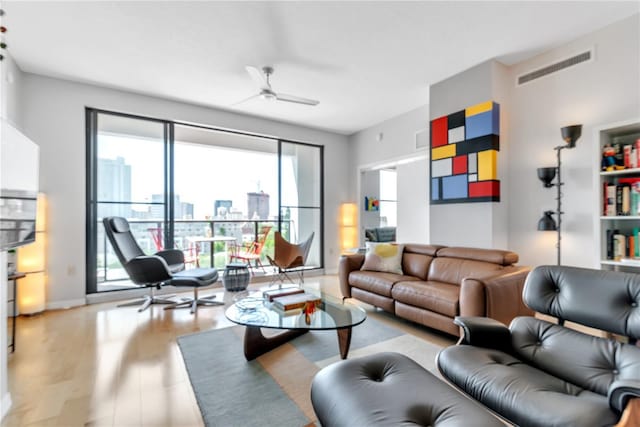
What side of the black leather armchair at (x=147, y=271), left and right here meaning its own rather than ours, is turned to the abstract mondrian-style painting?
front

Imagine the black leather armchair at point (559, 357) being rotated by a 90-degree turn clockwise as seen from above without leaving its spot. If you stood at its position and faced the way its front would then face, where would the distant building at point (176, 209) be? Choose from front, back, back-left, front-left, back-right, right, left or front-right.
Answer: front-left

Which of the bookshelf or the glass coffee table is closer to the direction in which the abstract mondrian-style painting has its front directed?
the glass coffee table

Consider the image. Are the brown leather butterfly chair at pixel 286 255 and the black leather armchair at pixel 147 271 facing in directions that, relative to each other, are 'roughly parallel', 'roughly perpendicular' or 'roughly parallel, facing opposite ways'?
roughly perpendicular

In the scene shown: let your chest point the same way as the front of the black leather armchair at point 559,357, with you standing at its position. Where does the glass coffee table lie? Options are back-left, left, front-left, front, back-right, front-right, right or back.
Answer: front-right

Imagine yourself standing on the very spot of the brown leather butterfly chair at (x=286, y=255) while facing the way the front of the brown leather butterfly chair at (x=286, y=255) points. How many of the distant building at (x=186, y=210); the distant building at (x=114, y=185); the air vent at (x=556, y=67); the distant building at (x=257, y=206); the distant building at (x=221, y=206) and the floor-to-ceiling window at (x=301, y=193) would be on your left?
1

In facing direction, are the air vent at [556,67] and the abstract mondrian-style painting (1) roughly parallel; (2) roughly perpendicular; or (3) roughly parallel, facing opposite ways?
roughly parallel

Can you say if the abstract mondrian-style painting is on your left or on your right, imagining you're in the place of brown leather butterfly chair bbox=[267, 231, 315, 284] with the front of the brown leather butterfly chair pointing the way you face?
on your left

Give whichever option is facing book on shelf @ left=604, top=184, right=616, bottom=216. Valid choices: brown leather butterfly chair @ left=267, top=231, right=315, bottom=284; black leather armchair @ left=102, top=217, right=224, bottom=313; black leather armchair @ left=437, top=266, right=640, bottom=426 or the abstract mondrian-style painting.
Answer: black leather armchair @ left=102, top=217, right=224, bottom=313

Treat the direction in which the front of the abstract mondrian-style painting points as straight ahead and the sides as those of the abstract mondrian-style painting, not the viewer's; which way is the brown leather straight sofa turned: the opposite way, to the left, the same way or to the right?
the same way

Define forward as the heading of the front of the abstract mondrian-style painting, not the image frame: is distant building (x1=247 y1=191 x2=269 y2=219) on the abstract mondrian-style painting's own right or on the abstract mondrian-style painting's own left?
on the abstract mondrian-style painting's own right

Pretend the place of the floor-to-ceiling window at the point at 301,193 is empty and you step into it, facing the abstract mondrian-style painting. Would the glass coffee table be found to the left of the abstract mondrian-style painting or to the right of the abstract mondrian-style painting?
right

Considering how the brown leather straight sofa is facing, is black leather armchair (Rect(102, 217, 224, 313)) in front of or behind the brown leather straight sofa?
in front

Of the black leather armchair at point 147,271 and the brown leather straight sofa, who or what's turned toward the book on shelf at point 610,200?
the black leather armchair

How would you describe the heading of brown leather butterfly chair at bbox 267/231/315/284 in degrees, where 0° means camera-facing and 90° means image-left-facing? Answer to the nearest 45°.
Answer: approximately 45°

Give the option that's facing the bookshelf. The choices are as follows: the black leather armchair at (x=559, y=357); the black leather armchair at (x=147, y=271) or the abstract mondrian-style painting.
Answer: the black leather armchair at (x=147, y=271)

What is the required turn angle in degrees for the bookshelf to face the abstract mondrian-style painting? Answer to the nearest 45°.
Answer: approximately 45° to its right
